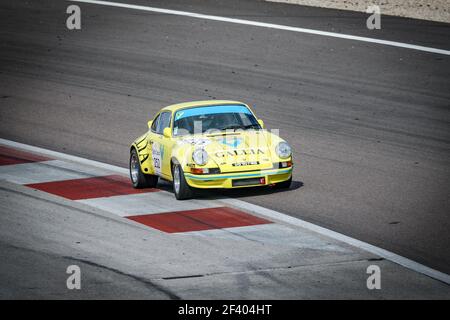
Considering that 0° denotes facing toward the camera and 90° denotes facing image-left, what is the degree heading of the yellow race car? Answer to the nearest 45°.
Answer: approximately 315°
